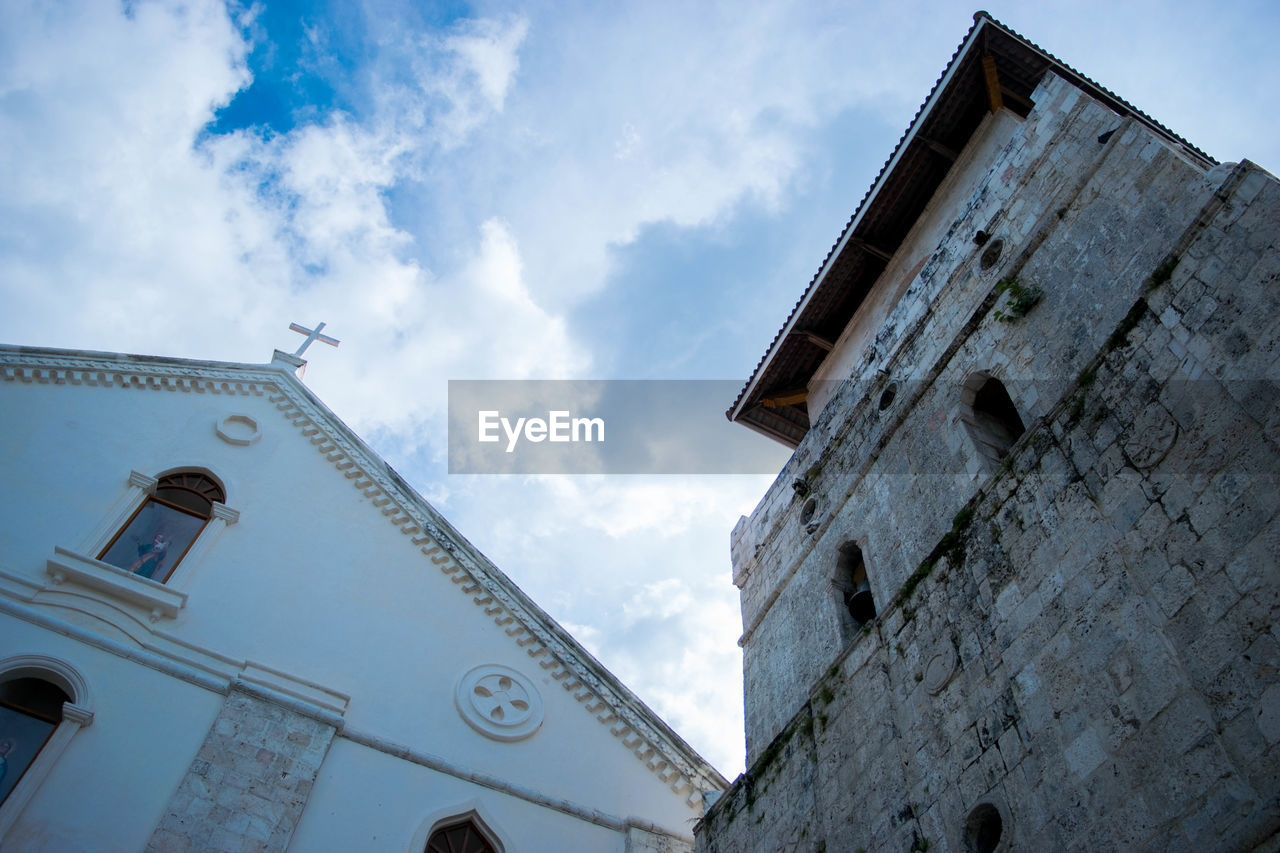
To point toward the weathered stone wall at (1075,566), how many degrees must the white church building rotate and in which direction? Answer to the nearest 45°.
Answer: approximately 45° to its left

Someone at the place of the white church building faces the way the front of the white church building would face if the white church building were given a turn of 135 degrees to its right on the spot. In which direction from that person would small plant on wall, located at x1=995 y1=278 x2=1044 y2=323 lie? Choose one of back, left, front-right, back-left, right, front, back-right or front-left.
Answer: back

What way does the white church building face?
toward the camera
